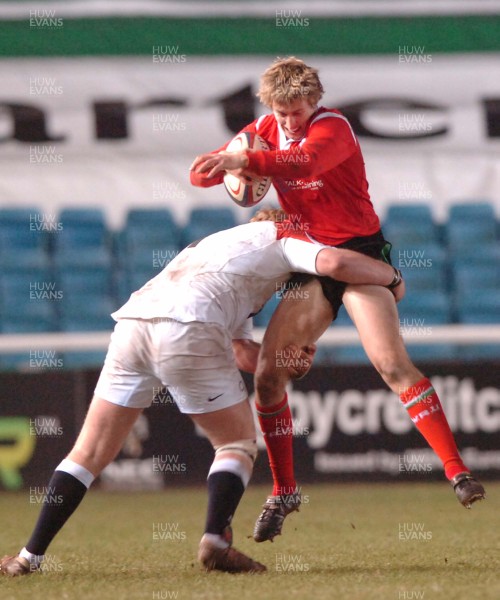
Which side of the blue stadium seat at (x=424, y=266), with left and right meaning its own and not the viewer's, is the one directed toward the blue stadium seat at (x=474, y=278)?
left

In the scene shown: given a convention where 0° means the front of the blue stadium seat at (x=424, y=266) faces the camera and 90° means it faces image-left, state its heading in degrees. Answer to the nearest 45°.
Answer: approximately 0°

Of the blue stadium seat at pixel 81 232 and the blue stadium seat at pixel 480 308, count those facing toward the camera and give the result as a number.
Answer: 2

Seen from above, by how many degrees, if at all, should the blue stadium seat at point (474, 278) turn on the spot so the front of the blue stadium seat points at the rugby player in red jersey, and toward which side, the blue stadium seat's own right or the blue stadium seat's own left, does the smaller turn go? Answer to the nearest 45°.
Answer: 0° — it already faces them
